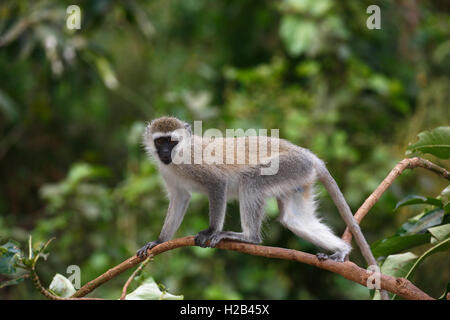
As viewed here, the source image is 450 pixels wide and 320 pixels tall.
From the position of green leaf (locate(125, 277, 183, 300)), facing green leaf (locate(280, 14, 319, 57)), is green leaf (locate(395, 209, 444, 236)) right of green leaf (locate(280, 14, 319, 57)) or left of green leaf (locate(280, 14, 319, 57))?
right

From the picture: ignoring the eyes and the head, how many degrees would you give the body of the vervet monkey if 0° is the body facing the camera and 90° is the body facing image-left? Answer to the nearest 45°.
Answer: approximately 90°

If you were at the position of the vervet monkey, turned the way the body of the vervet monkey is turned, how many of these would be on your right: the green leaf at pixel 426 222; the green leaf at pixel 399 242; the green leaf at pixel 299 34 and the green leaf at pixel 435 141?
1

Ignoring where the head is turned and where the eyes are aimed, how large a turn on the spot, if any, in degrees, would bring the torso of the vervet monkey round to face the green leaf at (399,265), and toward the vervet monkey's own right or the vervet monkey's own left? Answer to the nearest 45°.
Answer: approximately 135° to the vervet monkey's own left

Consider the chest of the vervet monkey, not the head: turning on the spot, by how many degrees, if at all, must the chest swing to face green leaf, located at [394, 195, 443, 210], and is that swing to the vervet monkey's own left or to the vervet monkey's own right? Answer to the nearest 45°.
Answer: approximately 135° to the vervet monkey's own left

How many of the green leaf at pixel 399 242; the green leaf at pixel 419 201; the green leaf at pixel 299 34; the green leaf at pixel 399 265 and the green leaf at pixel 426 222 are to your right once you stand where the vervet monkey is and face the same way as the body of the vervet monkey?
1

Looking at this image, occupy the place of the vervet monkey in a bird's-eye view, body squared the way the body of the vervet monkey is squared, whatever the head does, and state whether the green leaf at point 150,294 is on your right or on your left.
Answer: on your left

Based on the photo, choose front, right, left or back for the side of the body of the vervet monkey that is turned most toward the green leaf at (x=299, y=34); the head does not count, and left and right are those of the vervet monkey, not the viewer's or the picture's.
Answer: right

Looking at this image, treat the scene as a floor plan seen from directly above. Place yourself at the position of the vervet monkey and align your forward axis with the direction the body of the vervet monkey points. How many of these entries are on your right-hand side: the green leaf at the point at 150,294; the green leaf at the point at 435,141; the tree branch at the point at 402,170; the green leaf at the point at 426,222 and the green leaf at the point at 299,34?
1

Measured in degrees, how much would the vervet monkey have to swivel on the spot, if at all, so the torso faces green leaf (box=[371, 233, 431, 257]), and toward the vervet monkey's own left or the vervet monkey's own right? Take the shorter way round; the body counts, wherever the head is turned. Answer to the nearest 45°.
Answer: approximately 135° to the vervet monkey's own left

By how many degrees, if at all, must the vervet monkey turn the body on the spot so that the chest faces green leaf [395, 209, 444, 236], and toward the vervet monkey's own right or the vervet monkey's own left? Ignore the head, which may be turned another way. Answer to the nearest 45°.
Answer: approximately 135° to the vervet monkey's own left
